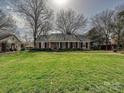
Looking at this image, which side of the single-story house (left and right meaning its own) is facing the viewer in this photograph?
front

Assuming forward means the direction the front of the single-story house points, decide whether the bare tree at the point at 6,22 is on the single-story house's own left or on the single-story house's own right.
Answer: on the single-story house's own right

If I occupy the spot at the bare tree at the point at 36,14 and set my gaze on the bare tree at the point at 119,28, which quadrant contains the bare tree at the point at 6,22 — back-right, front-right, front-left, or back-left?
back-right

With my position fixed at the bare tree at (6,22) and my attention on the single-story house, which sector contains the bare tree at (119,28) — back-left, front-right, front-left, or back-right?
front-right

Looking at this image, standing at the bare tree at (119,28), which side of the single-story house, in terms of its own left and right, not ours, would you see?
left

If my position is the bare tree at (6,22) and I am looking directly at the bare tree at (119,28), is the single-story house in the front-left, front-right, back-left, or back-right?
front-left
